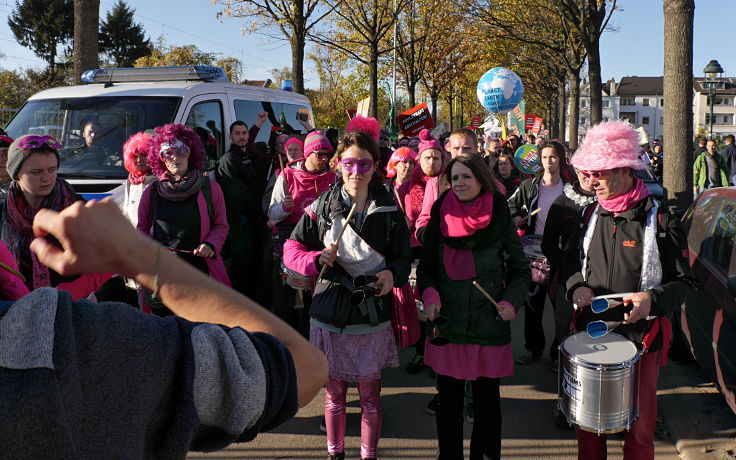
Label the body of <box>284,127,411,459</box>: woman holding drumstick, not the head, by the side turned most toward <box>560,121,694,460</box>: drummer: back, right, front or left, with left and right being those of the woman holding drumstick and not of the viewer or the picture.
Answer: left

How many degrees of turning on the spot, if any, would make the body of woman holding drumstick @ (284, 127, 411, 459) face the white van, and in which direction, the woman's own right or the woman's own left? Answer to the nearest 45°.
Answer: approximately 135° to the woman's own right

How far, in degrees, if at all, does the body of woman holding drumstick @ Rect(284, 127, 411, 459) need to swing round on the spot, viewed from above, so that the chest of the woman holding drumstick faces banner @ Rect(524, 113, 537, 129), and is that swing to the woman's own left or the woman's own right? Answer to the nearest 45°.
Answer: approximately 180°

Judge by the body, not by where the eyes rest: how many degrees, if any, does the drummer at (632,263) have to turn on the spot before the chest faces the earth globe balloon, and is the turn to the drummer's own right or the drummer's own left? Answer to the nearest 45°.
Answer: approximately 135° to the drummer's own right

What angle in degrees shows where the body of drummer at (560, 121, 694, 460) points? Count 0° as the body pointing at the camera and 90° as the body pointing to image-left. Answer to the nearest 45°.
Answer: approximately 45°

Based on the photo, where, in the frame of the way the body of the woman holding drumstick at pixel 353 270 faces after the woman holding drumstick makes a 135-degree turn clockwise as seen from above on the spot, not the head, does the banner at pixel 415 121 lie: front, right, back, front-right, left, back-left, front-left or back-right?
front-right

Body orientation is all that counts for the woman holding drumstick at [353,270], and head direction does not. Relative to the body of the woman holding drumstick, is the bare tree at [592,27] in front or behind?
behind

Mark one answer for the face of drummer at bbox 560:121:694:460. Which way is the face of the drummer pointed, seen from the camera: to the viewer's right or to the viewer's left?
to the viewer's left
